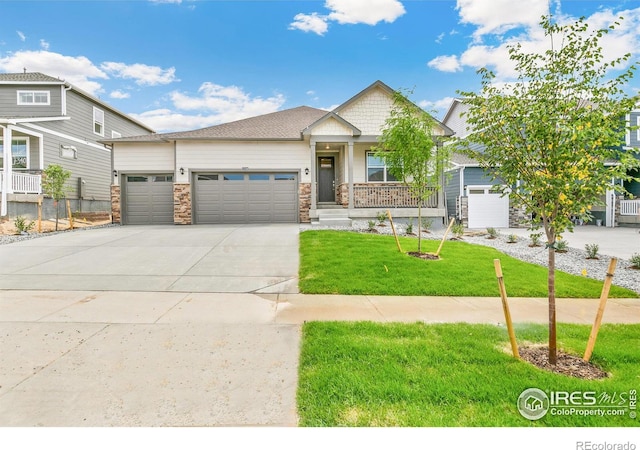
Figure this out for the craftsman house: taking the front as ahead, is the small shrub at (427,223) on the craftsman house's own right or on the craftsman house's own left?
on the craftsman house's own left

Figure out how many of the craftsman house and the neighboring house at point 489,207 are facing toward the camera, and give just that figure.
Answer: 2

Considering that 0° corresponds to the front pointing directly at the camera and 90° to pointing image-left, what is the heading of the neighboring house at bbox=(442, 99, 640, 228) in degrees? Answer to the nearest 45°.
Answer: approximately 0°

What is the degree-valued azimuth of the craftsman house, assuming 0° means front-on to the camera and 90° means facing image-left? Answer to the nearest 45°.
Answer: approximately 0°

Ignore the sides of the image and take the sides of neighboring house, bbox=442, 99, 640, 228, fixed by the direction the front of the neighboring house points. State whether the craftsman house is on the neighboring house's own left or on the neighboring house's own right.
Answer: on the neighboring house's own right
